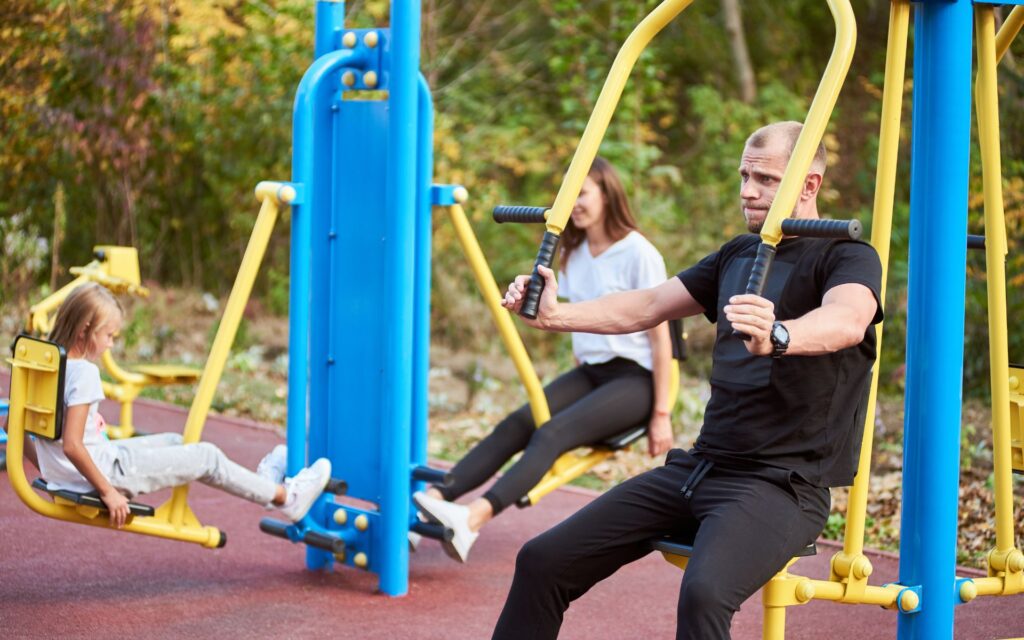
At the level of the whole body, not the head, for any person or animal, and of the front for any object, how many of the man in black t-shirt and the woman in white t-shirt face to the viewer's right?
0

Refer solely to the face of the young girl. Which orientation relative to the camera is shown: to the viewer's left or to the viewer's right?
to the viewer's right

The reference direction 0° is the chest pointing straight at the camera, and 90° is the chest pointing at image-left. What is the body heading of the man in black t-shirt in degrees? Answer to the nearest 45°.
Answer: approximately 45°

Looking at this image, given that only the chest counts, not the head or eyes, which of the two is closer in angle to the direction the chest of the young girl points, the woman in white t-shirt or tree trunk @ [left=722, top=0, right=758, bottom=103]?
the woman in white t-shirt

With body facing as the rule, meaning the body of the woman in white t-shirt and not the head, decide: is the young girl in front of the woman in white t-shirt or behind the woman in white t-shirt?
in front

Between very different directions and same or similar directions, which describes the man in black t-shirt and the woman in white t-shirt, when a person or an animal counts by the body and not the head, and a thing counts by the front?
same or similar directions

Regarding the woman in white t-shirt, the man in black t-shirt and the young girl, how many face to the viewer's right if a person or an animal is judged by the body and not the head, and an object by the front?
1

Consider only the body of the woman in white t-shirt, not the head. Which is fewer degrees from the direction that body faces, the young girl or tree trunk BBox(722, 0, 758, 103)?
the young girl

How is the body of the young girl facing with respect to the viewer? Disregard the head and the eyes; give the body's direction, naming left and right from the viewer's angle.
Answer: facing to the right of the viewer

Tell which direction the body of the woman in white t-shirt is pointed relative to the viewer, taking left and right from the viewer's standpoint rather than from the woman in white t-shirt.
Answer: facing the viewer and to the left of the viewer

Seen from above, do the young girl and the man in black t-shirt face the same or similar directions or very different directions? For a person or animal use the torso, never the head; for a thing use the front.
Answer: very different directions

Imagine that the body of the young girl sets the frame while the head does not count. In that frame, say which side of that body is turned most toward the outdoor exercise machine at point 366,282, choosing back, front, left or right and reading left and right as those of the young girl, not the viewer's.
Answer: front
